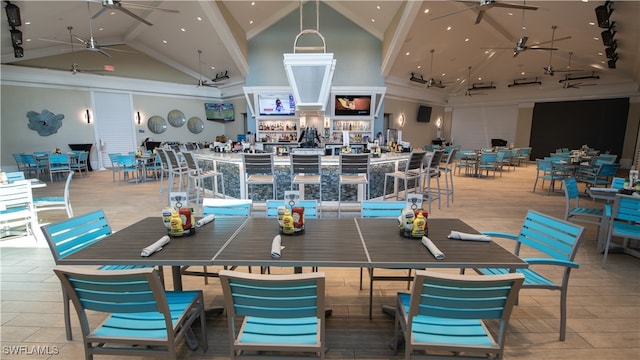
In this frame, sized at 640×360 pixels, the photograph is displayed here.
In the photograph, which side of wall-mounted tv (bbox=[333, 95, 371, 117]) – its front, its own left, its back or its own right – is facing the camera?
front

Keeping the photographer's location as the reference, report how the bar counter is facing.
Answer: facing the viewer

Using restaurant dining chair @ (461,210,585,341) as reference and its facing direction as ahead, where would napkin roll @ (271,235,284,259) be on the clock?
The napkin roll is roughly at 12 o'clock from the restaurant dining chair.

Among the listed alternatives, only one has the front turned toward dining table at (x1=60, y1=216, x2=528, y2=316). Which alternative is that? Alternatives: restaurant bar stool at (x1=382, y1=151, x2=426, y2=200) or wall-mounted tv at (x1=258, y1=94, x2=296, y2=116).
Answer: the wall-mounted tv

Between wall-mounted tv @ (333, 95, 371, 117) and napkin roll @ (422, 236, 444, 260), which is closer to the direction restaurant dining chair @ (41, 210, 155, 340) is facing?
the napkin roll

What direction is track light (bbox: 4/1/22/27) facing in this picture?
to the viewer's right

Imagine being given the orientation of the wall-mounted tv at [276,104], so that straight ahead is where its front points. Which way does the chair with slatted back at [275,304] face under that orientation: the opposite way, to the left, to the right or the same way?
the opposite way

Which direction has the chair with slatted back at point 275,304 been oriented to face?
away from the camera

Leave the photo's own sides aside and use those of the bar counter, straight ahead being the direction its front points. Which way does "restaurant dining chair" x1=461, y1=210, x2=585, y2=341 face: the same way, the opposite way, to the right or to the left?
to the right

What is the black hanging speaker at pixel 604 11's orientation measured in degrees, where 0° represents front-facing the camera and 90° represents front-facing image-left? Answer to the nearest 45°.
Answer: approximately 90°

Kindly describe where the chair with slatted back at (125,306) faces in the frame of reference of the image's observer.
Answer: facing away from the viewer and to the right of the viewer

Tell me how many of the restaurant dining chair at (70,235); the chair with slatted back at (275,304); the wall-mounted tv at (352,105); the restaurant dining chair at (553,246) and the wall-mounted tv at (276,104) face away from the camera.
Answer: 1

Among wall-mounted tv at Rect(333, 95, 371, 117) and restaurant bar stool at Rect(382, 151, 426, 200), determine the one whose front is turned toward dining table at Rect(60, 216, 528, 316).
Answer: the wall-mounted tv

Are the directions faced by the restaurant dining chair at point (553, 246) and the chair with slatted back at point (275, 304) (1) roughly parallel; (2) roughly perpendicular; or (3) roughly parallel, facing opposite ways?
roughly perpendicular

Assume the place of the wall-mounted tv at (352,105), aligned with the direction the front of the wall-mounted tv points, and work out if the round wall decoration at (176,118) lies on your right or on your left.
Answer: on your right
